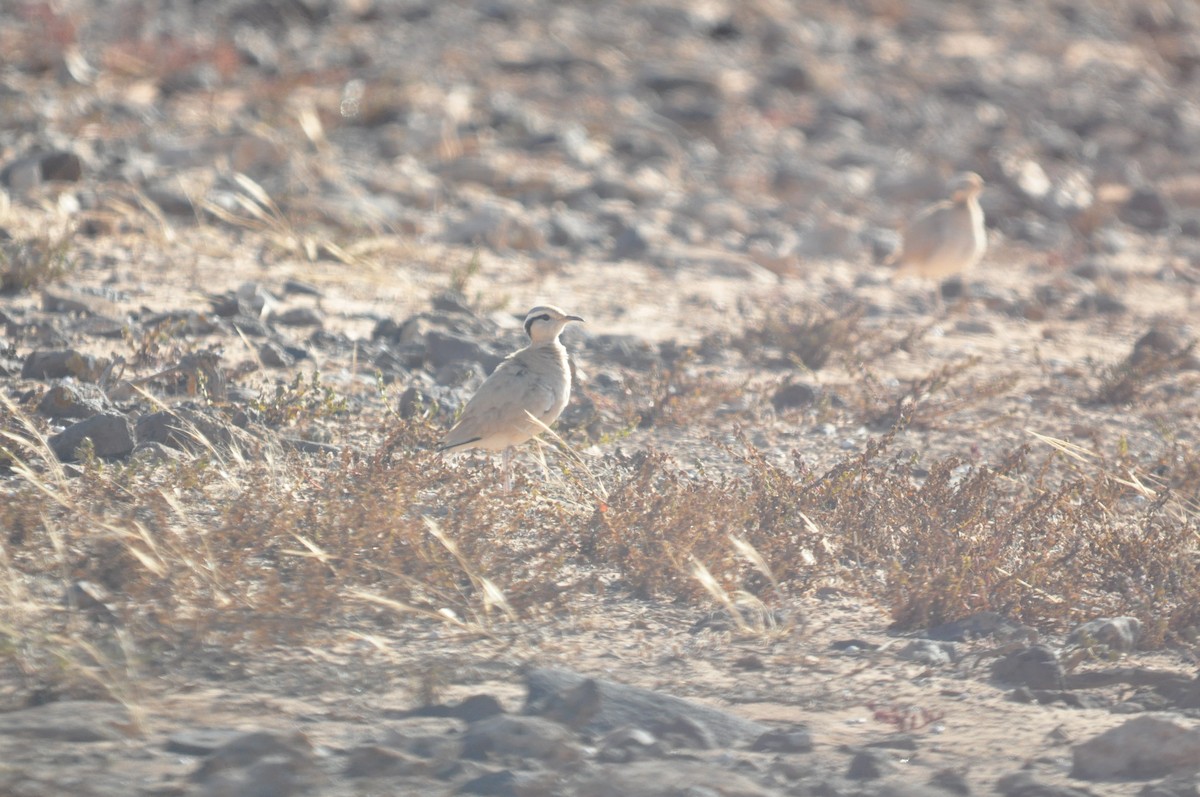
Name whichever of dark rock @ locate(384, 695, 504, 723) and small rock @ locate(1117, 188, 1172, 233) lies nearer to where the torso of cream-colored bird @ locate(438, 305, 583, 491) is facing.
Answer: the small rock

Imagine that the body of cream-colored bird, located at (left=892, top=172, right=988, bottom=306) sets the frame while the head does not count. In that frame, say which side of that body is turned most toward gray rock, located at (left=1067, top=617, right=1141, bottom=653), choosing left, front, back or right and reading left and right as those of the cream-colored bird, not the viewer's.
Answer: right

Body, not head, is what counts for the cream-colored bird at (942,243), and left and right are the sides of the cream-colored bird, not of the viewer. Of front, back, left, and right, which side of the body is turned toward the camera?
right

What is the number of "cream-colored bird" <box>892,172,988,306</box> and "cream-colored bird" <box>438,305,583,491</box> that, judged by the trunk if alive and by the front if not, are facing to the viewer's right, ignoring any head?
2

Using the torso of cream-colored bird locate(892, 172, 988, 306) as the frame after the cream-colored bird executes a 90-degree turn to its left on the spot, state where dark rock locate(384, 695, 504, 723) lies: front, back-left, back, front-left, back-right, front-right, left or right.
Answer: back

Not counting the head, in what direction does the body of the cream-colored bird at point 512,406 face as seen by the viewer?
to the viewer's right

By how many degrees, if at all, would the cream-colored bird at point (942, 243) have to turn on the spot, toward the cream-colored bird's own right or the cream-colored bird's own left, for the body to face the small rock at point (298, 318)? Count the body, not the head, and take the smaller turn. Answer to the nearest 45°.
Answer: approximately 135° to the cream-colored bird's own right

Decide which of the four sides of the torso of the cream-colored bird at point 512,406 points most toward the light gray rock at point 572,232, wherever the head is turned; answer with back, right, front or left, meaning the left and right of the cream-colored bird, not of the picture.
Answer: left

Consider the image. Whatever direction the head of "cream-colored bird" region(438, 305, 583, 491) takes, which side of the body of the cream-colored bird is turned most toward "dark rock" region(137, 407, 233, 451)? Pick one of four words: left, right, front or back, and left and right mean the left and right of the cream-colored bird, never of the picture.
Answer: back
